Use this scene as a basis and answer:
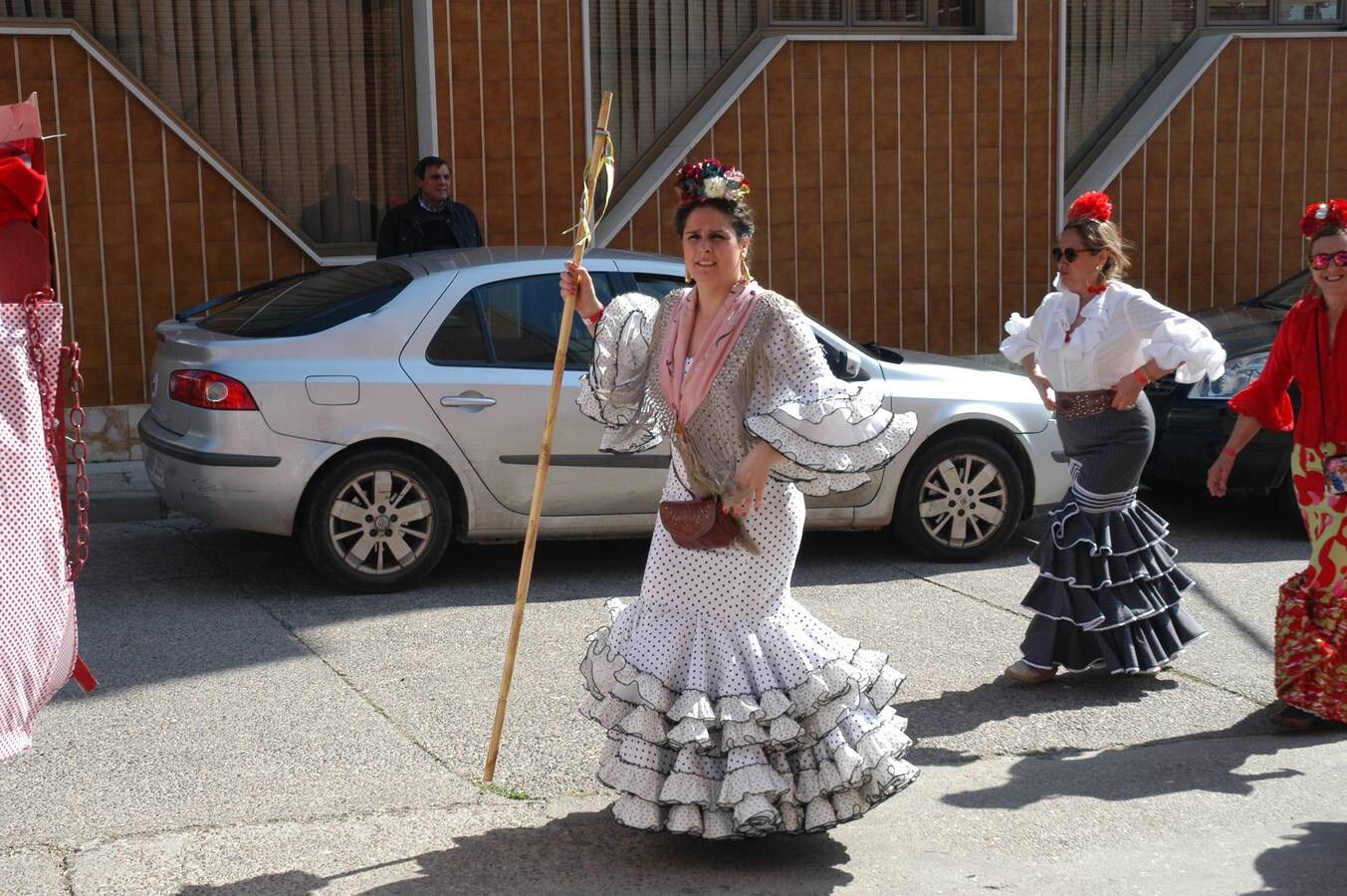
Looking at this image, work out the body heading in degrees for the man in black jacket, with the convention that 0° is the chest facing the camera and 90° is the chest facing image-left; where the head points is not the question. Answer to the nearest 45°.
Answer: approximately 315°

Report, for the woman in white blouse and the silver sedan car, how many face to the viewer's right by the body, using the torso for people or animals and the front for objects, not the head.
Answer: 1

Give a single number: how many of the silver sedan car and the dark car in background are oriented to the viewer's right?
1

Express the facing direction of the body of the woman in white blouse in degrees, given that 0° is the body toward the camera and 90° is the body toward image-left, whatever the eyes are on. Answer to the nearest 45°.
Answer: approximately 45°

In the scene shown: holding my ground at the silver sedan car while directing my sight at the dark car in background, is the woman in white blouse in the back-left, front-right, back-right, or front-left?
front-right

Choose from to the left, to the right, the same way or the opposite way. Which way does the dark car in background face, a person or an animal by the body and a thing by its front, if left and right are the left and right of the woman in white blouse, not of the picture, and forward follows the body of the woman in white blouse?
the same way

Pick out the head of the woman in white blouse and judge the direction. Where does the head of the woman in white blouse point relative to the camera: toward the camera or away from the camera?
toward the camera

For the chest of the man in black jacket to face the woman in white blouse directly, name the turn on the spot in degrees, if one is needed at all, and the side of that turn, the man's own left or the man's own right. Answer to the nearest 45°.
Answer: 0° — they already face them

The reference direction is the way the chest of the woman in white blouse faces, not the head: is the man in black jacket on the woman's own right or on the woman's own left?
on the woman's own right

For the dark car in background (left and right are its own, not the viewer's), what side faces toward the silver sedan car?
front

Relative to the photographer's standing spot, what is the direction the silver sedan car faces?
facing to the right of the viewer

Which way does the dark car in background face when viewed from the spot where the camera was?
facing the viewer and to the left of the viewer

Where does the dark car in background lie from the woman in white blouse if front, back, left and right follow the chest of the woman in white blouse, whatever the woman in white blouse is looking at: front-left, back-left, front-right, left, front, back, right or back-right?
back-right

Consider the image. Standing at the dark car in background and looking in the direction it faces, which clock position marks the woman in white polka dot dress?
The woman in white polka dot dress is roughly at 11 o'clock from the dark car in background.
